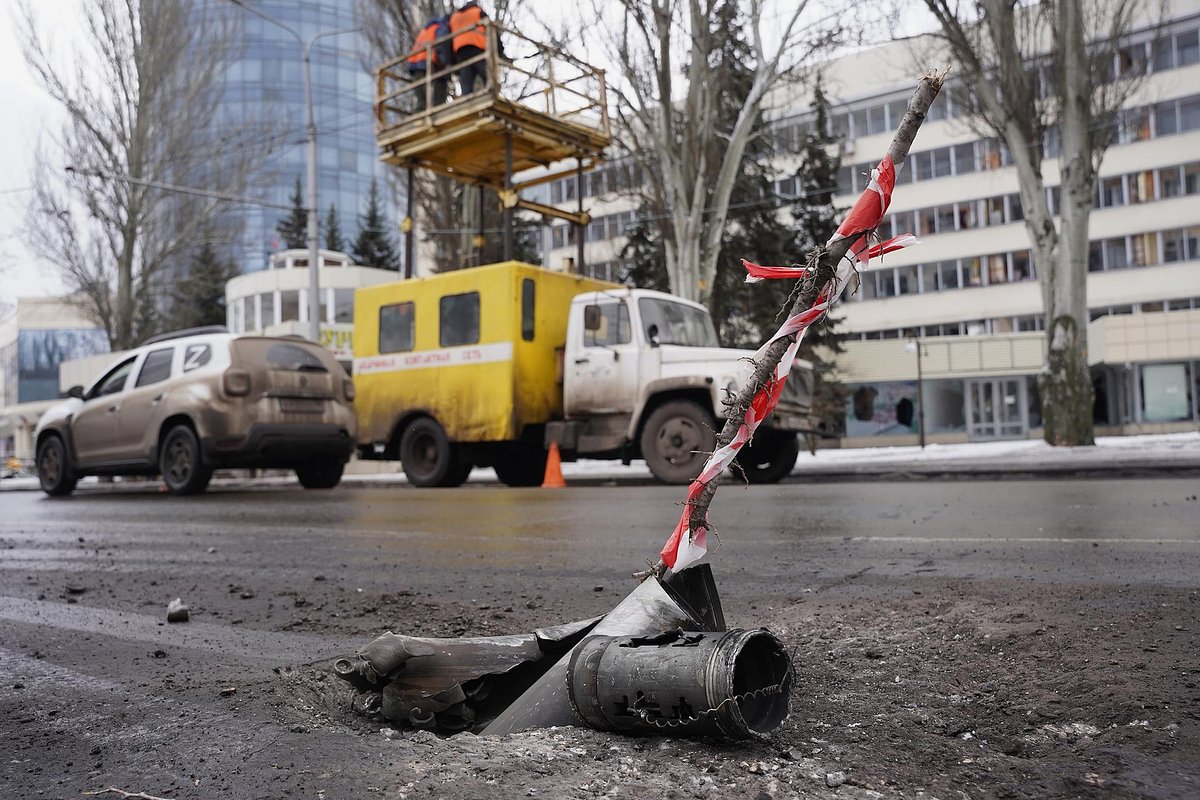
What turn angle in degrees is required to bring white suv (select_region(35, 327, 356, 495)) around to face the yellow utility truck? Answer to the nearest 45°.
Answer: approximately 135° to its right

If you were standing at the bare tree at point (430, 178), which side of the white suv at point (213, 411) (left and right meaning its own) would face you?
right

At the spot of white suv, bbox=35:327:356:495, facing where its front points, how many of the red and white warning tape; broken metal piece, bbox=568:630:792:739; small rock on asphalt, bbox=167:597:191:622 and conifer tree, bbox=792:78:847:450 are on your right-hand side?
1

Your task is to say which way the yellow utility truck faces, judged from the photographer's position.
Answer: facing the viewer and to the right of the viewer

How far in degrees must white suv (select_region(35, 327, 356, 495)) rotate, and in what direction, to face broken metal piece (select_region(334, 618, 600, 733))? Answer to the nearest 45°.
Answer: approximately 135° to its left

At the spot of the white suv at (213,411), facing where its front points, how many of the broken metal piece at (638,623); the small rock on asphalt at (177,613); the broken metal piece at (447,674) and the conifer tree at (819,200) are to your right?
1

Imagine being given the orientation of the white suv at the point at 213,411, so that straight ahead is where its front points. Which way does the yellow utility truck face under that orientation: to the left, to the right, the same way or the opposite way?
the opposite way

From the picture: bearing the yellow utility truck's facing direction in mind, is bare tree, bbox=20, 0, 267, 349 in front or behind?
behind

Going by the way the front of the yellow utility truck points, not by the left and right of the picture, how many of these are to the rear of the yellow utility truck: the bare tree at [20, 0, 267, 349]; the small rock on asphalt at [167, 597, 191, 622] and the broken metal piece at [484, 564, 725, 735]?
1

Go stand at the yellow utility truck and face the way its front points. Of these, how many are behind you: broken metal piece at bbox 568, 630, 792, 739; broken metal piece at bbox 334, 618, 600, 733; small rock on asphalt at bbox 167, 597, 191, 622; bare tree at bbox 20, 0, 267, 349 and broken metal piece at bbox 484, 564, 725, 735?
1

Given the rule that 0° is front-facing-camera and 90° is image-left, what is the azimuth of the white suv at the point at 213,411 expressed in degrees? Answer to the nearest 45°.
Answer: approximately 135°

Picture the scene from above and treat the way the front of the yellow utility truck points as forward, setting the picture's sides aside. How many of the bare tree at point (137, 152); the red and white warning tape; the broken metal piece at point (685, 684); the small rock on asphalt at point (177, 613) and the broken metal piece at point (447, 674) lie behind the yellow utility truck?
1

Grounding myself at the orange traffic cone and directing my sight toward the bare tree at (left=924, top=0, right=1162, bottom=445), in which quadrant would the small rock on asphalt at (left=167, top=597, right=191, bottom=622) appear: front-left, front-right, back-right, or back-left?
back-right
